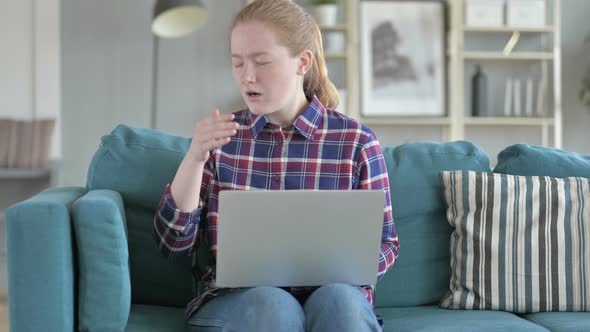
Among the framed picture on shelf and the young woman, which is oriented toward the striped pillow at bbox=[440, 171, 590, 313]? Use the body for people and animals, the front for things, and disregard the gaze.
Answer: the framed picture on shelf

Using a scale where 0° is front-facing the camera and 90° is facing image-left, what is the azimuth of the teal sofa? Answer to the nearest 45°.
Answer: approximately 0°

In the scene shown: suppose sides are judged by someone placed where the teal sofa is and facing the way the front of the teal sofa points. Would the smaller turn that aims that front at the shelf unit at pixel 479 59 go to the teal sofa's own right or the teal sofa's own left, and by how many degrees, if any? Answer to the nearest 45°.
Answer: approximately 135° to the teal sofa's own left

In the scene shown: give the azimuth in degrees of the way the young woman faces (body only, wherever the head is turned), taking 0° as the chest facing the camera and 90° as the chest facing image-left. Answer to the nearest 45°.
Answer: approximately 0°

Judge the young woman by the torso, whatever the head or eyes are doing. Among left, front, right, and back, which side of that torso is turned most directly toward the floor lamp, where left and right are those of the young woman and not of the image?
back
